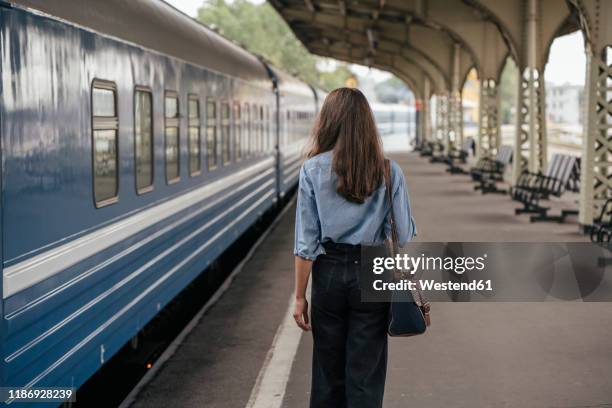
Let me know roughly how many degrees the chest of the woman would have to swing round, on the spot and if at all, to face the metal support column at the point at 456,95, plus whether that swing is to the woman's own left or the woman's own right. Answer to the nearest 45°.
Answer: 0° — they already face it

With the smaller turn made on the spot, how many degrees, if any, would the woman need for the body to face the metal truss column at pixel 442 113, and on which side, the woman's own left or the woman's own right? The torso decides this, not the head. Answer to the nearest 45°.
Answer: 0° — they already face it

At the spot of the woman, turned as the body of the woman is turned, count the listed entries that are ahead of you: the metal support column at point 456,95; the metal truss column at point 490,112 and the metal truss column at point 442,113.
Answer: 3

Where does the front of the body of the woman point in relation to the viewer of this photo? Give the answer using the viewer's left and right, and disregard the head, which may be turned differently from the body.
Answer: facing away from the viewer

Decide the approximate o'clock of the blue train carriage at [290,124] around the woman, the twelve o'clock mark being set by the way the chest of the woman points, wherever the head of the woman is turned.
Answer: The blue train carriage is roughly at 12 o'clock from the woman.

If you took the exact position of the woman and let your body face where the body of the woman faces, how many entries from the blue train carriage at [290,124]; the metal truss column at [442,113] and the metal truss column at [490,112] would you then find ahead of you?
3

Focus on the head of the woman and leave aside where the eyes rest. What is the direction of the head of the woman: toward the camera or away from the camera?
away from the camera
